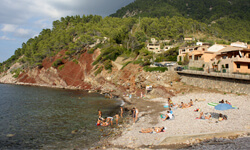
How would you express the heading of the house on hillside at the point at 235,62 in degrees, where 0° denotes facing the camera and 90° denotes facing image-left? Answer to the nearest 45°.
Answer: approximately 45°

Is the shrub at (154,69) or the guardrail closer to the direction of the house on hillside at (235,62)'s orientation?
the guardrail

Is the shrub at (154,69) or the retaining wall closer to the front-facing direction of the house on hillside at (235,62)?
the retaining wall

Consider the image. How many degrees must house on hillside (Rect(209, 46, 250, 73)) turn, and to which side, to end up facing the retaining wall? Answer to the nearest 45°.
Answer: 0° — it already faces it
